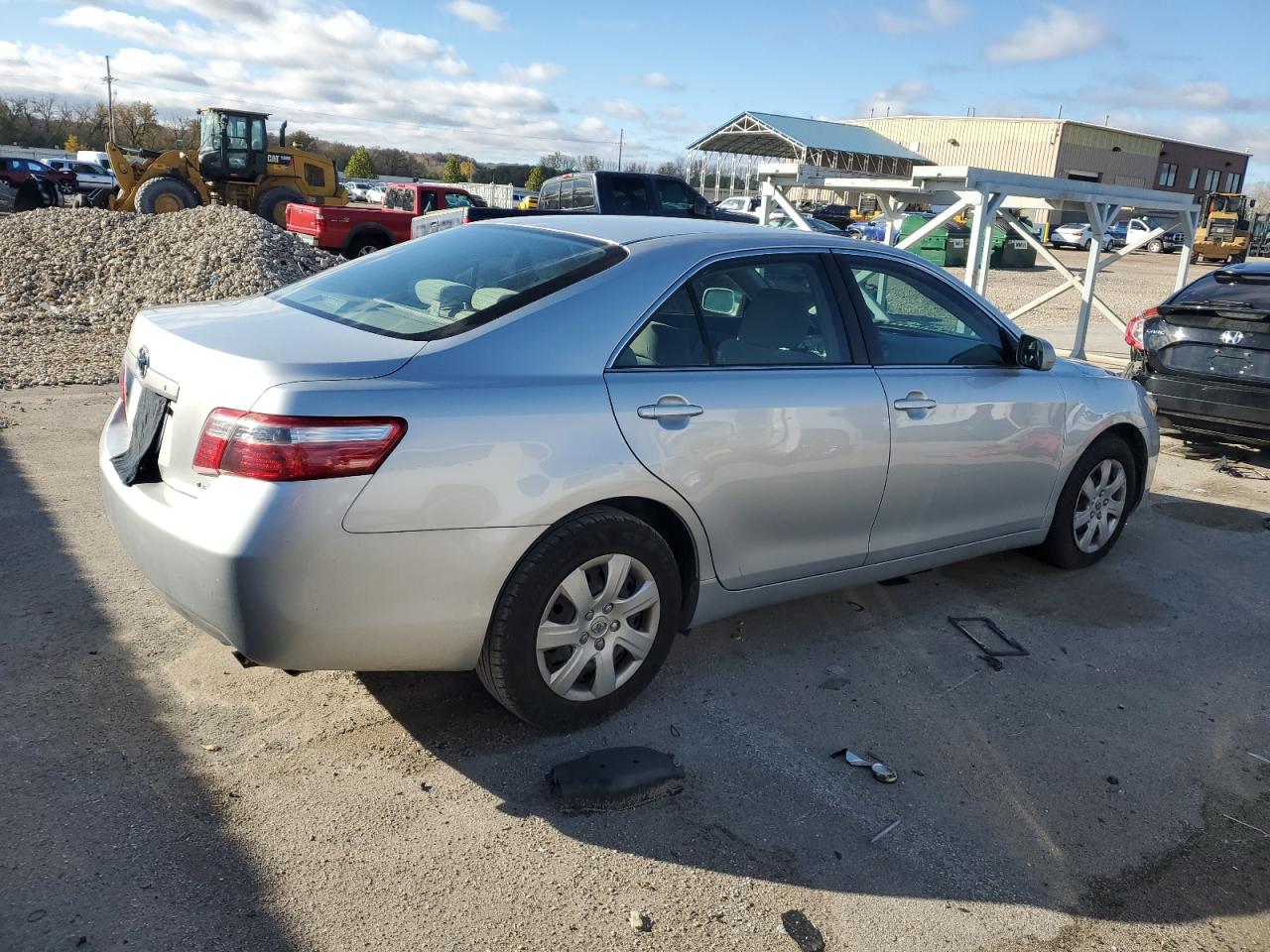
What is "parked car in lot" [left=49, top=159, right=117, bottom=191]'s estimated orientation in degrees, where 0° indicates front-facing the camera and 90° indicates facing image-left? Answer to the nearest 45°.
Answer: approximately 270°

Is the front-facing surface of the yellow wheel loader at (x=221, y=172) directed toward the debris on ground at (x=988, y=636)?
no

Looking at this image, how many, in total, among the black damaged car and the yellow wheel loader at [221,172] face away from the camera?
1

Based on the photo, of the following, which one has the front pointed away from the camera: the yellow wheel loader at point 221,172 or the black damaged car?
the black damaged car

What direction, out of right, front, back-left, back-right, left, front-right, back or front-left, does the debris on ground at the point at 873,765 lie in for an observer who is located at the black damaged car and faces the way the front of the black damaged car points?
back

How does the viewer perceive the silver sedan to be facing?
facing away from the viewer and to the right of the viewer

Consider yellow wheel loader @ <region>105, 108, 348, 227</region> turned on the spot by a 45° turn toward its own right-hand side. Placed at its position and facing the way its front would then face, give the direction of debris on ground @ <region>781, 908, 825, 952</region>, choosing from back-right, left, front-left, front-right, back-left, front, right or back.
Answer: back-left

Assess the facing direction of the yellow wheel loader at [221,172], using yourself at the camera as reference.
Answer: facing to the left of the viewer

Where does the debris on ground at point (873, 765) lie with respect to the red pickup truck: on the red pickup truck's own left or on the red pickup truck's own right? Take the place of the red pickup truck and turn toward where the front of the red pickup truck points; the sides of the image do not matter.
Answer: on the red pickup truck's own right

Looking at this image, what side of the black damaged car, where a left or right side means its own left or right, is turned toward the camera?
back
